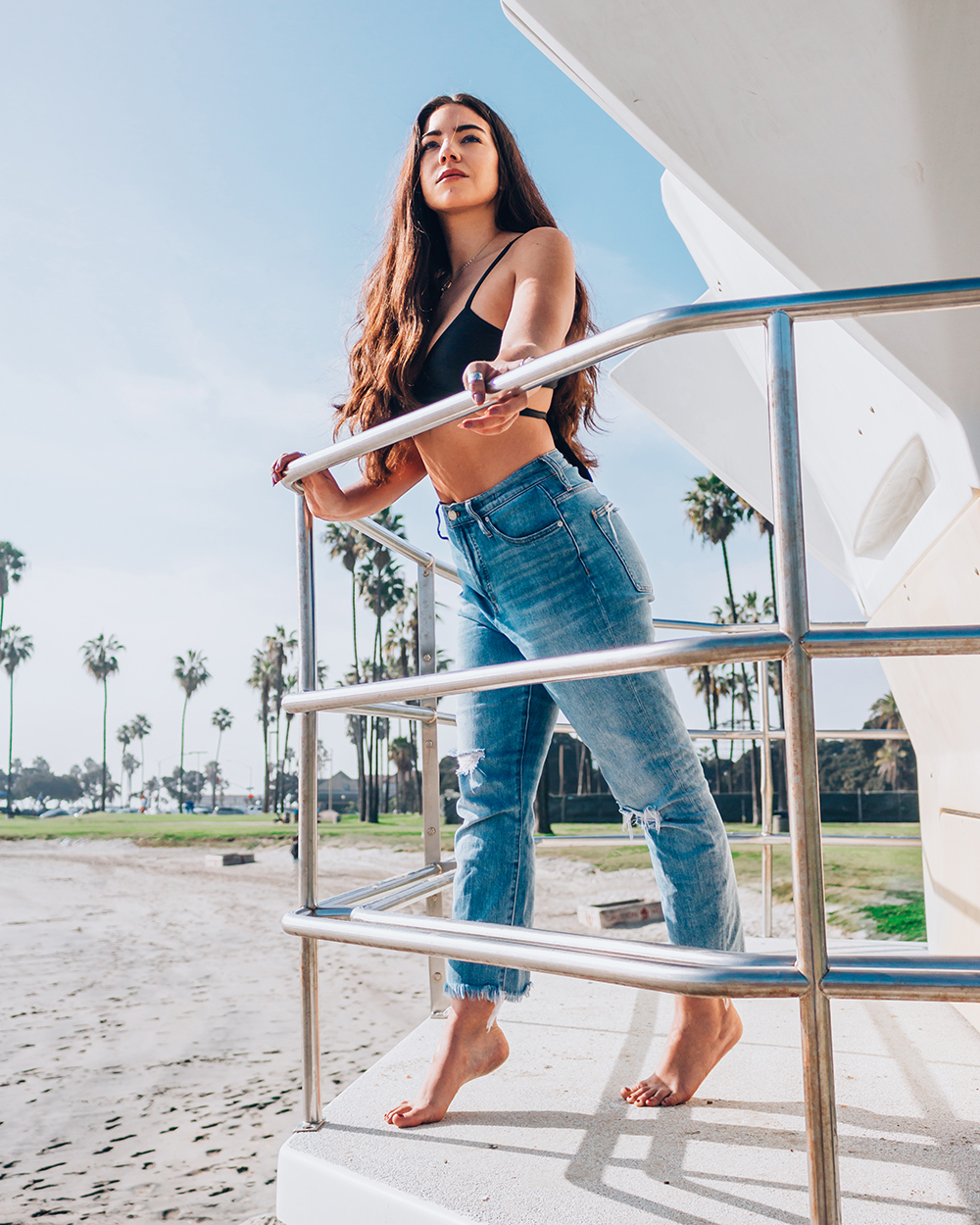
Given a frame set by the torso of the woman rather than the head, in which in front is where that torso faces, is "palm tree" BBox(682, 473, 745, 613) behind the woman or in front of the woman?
behind

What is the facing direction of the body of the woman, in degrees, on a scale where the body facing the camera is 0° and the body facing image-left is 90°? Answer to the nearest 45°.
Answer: approximately 45°

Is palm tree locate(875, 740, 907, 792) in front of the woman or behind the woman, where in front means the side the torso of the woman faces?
behind

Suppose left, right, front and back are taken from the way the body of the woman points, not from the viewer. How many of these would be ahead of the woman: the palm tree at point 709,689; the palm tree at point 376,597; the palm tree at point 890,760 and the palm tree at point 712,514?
0

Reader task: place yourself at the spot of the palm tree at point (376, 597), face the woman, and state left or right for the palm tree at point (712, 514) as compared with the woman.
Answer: left

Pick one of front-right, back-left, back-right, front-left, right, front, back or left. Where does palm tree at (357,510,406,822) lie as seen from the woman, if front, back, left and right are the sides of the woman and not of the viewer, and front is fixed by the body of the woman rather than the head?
back-right

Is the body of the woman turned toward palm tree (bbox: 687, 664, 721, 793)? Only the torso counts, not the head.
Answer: no

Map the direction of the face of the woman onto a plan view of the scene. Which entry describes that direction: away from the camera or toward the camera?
toward the camera

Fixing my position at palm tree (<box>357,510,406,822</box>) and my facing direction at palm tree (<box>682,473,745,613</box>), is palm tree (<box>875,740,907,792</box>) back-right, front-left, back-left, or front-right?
front-left
